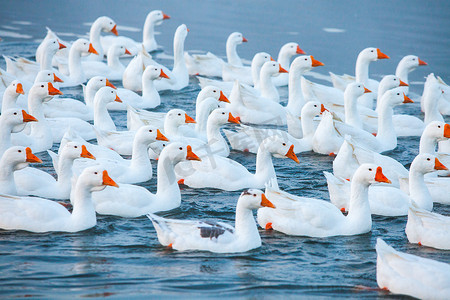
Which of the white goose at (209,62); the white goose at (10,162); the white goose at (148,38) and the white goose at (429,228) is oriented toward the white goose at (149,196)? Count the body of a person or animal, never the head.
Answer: the white goose at (10,162)

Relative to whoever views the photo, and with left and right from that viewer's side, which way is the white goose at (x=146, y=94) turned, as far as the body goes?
facing to the right of the viewer

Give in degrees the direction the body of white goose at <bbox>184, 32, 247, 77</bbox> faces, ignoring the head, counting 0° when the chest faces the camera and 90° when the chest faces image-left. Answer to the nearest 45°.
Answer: approximately 270°

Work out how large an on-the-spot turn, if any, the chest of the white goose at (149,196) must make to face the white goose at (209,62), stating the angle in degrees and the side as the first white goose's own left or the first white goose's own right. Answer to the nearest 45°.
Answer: approximately 90° to the first white goose's own left

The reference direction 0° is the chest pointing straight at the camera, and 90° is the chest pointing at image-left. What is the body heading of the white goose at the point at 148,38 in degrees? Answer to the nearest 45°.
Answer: approximately 270°

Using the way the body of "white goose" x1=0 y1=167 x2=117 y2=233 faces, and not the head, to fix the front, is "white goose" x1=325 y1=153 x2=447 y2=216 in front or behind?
in front

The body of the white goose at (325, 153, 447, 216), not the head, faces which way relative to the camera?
to the viewer's right

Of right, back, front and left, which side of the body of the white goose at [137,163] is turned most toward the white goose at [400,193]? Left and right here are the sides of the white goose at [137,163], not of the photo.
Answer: front

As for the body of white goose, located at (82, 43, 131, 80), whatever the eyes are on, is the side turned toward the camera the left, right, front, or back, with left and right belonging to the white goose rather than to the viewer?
right

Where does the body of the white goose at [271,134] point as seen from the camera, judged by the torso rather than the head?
to the viewer's right

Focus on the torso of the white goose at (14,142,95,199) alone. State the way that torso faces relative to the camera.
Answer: to the viewer's right

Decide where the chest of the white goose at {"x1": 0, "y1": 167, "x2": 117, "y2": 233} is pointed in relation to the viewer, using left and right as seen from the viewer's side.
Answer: facing to the right of the viewer

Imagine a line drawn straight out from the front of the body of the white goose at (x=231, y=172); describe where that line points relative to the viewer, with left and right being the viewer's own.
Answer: facing to the right of the viewer

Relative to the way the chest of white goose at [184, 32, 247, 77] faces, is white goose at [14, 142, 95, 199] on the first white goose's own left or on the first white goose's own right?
on the first white goose's own right

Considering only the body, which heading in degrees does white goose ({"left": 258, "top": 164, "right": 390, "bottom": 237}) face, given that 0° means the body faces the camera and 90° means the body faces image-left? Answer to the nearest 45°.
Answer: approximately 270°

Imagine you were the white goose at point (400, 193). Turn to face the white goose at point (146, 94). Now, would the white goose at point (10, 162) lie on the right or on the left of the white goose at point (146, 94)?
left

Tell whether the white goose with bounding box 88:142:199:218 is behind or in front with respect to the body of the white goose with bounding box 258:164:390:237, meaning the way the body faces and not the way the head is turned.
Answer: behind
